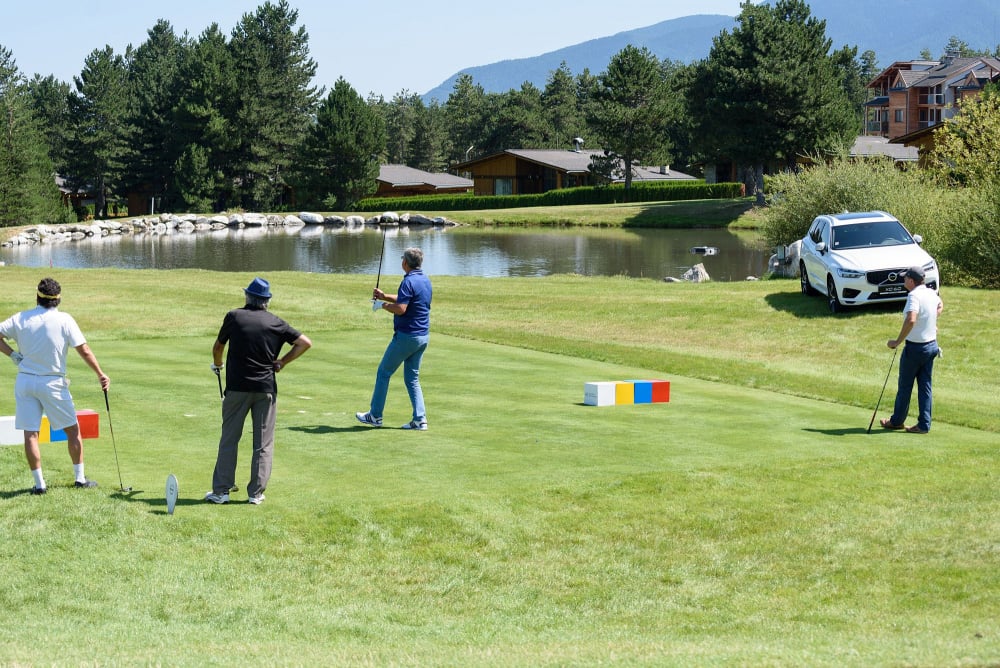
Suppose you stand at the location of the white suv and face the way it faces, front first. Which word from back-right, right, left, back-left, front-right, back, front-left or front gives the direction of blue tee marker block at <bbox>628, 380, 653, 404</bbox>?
front-right

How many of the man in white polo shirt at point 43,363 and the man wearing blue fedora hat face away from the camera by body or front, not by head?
2

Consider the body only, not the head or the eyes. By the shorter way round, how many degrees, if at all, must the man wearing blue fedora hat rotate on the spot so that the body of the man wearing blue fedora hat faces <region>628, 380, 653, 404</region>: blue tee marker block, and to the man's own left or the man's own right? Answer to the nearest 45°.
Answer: approximately 45° to the man's own right

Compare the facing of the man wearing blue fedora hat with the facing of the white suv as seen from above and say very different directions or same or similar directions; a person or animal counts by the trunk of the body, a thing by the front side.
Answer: very different directions

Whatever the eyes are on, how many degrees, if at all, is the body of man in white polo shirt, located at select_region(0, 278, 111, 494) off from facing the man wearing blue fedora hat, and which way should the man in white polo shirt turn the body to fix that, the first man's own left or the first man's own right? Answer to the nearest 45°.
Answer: approximately 135° to the first man's own right

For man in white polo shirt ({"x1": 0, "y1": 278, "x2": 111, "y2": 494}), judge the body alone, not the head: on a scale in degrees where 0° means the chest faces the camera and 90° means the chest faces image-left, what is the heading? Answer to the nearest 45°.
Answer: approximately 180°

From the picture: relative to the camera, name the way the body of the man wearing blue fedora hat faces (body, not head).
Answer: away from the camera

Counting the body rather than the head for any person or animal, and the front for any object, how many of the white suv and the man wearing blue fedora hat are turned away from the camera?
1

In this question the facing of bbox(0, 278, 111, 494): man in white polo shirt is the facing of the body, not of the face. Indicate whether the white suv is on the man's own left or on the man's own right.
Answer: on the man's own right

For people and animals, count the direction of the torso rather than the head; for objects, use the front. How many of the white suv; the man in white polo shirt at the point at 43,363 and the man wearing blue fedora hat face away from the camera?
2

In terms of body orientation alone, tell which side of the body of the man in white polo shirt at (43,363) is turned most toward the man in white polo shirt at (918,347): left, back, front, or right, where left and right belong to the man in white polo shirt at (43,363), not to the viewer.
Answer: right

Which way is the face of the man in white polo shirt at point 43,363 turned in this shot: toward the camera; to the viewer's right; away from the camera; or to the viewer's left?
away from the camera

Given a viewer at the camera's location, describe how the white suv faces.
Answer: facing the viewer and to the right of the viewer

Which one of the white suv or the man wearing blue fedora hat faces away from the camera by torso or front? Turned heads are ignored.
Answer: the man wearing blue fedora hat
